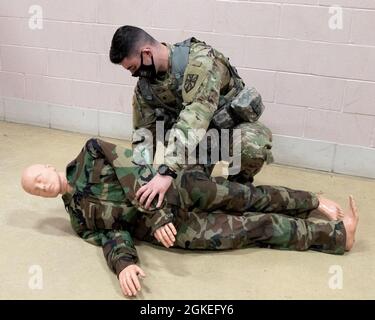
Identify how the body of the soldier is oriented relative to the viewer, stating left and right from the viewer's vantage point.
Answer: facing the viewer and to the left of the viewer

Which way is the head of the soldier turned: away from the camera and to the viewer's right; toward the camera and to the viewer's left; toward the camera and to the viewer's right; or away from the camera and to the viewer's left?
toward the camera and to the viewer's left
